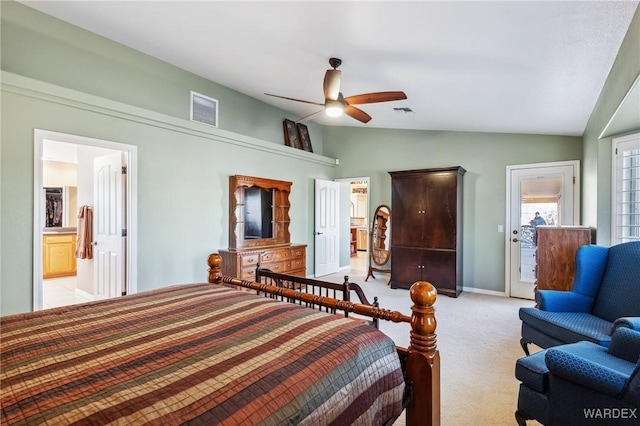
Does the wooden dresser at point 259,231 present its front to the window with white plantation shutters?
yes

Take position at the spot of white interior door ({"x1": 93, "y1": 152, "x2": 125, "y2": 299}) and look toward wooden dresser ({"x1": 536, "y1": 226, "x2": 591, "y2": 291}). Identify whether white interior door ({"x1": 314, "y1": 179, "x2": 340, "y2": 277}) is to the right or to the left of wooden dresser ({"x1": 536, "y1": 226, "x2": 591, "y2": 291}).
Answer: left

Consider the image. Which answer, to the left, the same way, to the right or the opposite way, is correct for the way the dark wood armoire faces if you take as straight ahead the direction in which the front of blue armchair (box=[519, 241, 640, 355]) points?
to the left

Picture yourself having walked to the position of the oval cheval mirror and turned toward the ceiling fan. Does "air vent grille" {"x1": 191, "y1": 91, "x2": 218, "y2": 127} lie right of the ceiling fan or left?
right

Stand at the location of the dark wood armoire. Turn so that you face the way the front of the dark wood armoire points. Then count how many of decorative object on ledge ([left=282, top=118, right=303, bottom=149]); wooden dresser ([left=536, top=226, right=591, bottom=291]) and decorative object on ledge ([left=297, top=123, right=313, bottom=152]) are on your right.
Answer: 2

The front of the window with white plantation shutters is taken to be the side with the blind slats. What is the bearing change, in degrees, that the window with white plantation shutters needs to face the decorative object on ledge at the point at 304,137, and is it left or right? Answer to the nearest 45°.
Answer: approximately 45° to its right

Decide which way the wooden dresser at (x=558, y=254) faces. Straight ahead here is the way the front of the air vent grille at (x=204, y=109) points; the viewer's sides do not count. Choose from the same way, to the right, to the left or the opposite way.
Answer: the opposite way

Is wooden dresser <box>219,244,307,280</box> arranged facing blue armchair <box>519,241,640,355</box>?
yes

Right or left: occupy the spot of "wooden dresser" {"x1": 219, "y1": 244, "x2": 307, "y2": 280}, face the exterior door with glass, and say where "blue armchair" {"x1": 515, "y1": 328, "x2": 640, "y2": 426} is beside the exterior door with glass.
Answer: right
